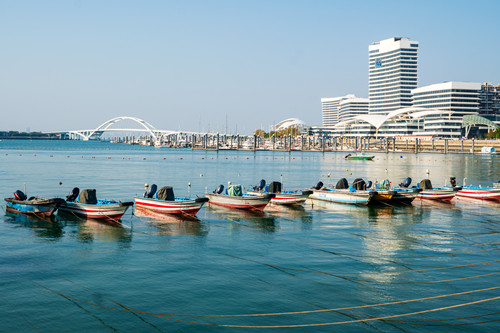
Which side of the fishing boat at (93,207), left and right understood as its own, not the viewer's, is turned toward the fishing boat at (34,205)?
back

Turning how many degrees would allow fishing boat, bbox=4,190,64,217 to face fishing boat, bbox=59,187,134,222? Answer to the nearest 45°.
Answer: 0° — it already faces it

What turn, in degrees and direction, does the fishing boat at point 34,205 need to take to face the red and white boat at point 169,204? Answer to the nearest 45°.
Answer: approximately 45° to its left

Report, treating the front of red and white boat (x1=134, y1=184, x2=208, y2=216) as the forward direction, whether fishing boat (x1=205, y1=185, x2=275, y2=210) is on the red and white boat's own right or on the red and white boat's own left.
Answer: on the red and white boat's own left

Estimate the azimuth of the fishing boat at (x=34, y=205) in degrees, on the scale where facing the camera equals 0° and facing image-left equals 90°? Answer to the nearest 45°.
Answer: approximately 315°

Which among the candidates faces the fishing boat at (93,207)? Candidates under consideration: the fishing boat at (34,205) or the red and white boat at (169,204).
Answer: the fishing boat at (34,205)

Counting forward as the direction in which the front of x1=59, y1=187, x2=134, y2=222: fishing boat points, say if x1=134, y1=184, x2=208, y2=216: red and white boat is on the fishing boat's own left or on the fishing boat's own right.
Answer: on the fishing boat's own left

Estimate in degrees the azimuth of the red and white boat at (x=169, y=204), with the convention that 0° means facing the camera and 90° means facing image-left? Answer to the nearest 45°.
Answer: approximately 315°

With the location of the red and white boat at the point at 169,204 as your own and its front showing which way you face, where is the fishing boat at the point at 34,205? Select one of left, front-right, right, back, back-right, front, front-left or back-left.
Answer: back-right

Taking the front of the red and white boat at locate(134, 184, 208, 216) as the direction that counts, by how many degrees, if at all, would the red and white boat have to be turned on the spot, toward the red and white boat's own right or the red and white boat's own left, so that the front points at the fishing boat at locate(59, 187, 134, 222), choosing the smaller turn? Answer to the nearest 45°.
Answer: approximately 135° to the red and white boat's own right

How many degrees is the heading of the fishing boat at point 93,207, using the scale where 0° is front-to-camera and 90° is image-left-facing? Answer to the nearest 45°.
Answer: approximately 315°
